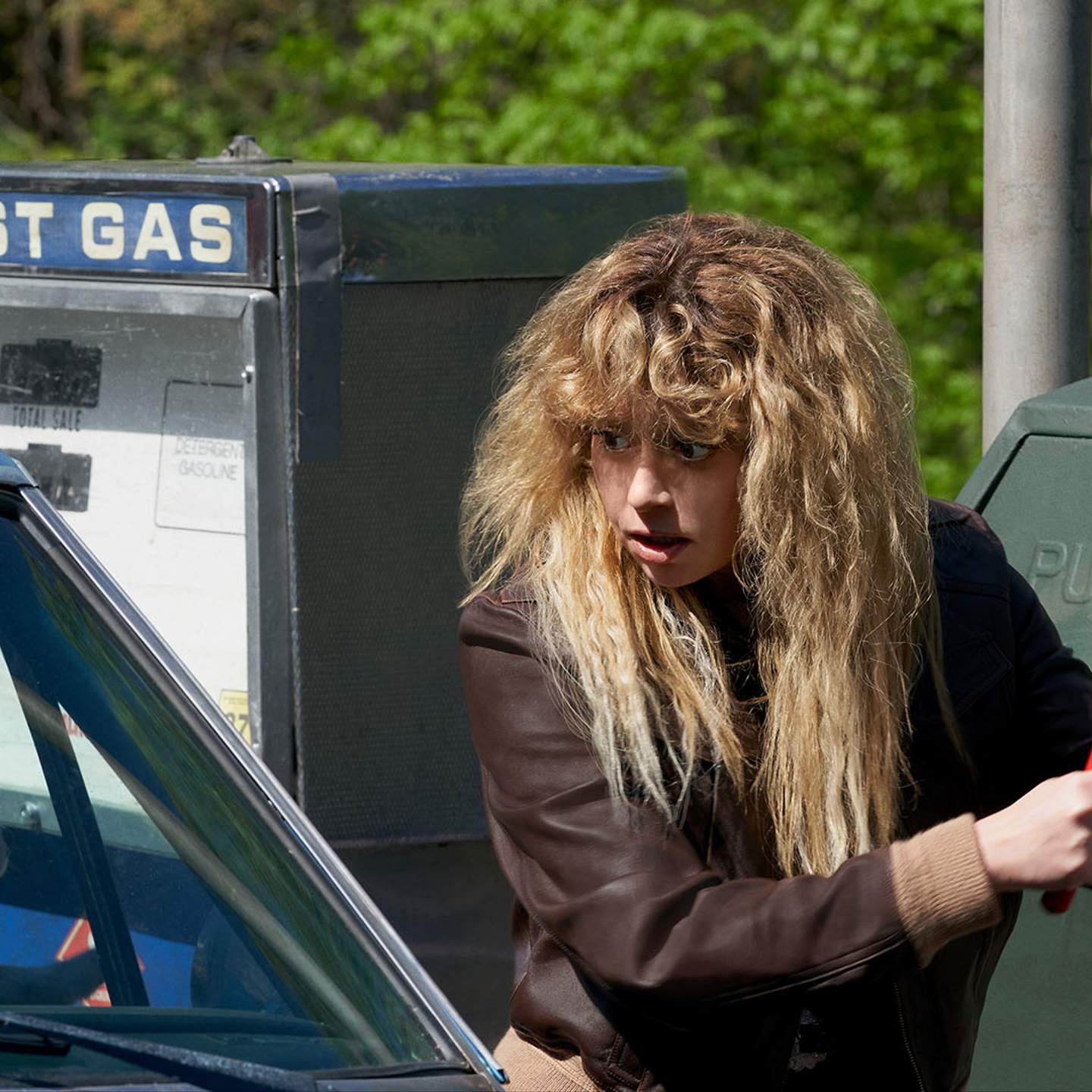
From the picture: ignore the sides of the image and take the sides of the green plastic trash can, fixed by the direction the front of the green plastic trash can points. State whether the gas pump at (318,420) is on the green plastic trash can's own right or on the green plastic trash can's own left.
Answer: on the green plastic trash can's own right

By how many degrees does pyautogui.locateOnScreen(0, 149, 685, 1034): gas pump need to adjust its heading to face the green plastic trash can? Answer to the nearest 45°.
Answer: approximately 90° to its left

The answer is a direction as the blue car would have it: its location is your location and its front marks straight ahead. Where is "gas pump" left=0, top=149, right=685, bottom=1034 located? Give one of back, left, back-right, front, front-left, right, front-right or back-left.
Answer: back-left

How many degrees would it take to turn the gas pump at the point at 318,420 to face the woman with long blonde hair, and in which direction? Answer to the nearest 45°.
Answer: approximately 45° to its left

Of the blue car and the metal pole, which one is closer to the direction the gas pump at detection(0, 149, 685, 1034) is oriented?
the blue car

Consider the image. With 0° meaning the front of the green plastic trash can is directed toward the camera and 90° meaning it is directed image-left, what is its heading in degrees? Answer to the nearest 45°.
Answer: approximately 0°

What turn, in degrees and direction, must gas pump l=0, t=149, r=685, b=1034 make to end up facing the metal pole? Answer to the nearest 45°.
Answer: approximately 135° to its left
